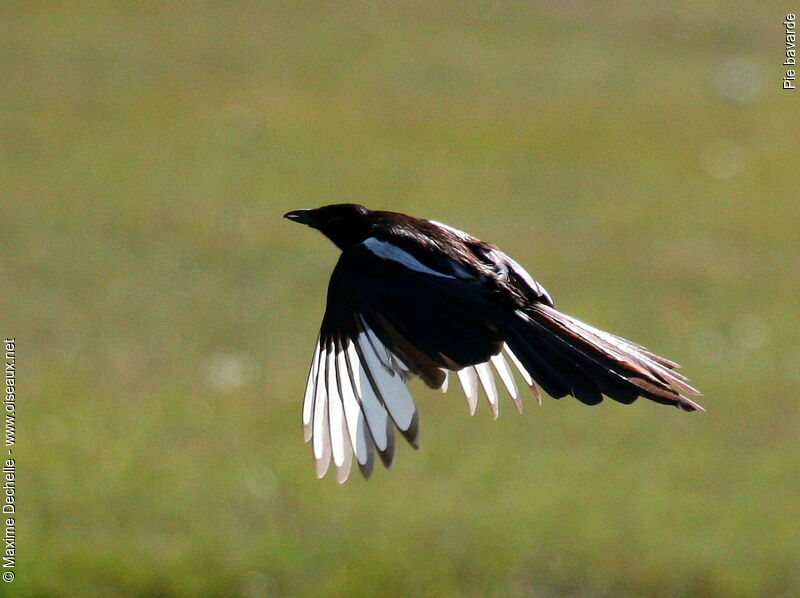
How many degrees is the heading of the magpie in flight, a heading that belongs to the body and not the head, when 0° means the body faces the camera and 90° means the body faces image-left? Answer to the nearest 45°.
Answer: approximately 90°
